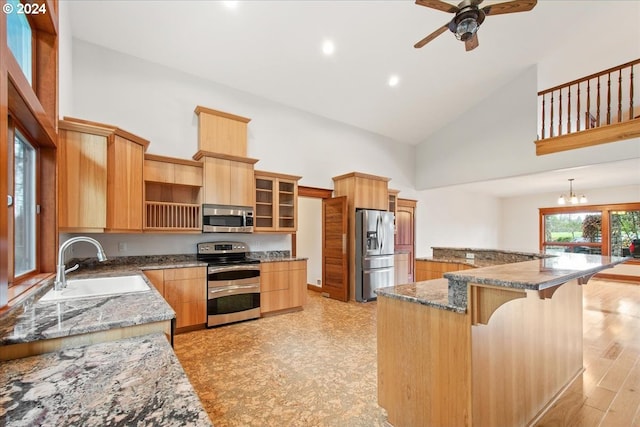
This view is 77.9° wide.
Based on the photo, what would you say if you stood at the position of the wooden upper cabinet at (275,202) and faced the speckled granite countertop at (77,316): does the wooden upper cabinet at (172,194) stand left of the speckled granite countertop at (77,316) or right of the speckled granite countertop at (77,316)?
right

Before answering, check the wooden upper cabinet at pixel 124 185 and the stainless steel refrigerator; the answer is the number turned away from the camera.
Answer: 0

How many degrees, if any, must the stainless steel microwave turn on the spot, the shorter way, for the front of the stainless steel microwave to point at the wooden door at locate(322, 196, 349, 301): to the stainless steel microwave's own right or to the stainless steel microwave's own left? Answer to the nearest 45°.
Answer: approximately 135° to the stainless steel microwave's own left

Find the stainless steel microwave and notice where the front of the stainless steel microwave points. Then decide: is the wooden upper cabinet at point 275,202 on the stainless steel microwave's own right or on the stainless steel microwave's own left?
on the stainless steel microwave's own left

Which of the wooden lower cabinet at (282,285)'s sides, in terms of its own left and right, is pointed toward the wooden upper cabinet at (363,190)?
left

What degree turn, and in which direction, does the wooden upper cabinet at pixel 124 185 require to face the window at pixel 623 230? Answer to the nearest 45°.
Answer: approximately 45° to its left

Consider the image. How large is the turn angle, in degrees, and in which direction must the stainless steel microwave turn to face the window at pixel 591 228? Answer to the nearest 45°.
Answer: approximately 90° to its left

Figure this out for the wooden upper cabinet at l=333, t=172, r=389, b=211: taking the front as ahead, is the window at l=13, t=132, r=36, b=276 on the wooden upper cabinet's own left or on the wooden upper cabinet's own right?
on the wooden upper cabinet's own right

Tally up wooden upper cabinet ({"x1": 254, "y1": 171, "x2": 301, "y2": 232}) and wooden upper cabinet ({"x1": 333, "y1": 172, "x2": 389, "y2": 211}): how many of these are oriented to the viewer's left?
0

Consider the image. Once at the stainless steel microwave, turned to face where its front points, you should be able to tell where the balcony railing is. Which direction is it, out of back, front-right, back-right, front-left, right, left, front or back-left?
left

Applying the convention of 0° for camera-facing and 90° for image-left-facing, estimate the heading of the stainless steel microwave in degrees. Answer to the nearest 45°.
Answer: approximately 0°

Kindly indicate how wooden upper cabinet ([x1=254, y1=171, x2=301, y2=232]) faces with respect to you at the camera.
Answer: facing the viewer and to the right of the viewer
